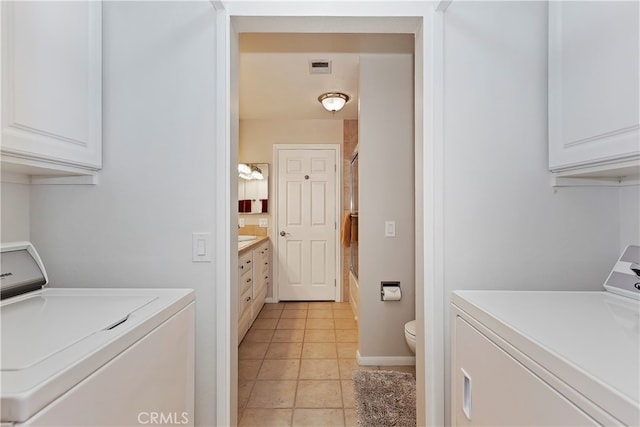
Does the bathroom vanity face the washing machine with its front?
no

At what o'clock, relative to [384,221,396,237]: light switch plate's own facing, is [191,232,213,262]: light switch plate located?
[191,232,213,262]: light switch plate is roughly at 1 o'clock from [384,221,396,237]: light switch plate.

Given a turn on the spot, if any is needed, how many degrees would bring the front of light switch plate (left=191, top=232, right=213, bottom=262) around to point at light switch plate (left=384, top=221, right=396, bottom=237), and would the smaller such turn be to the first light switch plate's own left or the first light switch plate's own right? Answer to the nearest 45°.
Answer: approximately 135° to the first light switch plate's own left

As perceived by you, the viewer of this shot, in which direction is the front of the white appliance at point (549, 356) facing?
facing the viewer and to the left of the viewer

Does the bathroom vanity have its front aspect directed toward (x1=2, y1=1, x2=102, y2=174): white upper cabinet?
no

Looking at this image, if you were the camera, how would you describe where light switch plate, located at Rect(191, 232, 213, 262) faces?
facing the viewer

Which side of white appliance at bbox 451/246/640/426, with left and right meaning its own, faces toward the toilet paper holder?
right

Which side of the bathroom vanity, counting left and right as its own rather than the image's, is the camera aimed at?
right

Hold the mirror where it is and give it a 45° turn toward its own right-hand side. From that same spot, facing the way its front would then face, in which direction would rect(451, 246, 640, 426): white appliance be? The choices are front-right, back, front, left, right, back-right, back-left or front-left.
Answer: front-left

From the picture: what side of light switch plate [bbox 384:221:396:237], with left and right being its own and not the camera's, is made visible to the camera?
front

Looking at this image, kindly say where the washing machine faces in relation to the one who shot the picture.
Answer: facing the viewer and to the right of the viewer

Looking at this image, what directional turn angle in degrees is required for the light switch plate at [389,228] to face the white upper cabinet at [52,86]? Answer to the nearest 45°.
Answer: approximately 45° to its right

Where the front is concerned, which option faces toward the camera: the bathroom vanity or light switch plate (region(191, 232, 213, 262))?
the light switch plate

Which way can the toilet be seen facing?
to the viewer's left

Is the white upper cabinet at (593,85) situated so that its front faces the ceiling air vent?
no
